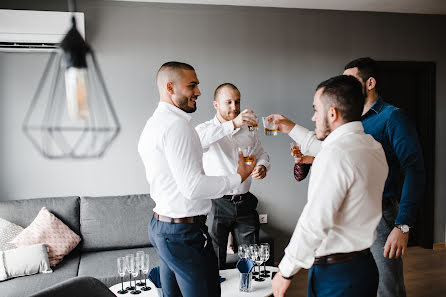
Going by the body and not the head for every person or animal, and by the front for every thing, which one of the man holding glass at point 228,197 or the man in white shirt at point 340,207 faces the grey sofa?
the man in white shirt

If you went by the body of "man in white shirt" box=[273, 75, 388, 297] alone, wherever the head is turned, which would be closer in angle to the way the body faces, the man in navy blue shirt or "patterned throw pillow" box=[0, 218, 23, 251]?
the patterned throw pillow

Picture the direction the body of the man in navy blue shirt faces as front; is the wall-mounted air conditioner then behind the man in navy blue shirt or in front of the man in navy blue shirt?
in front

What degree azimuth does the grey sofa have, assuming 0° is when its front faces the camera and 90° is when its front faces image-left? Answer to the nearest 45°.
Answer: approximately 0°

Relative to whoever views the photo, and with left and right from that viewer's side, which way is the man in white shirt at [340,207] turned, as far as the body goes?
facing away from the viewer and to the left of the viewer

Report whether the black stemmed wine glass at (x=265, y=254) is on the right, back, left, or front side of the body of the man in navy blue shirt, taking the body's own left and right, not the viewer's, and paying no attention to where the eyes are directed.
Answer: front

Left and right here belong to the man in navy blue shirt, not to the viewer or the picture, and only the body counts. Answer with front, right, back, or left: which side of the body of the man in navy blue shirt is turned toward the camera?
left

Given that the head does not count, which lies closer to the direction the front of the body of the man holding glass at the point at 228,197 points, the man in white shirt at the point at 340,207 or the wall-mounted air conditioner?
the man in white shirt

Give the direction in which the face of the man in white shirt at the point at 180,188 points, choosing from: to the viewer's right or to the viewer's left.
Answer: to the viewer's right

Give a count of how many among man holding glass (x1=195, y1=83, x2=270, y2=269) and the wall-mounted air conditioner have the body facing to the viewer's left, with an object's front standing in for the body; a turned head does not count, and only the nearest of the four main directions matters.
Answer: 0

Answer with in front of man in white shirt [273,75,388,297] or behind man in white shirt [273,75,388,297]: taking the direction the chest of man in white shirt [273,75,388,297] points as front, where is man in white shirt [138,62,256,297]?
in front

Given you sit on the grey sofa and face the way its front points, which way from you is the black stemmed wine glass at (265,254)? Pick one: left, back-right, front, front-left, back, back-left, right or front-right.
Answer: front-left

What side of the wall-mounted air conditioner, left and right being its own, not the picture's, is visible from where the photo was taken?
front
